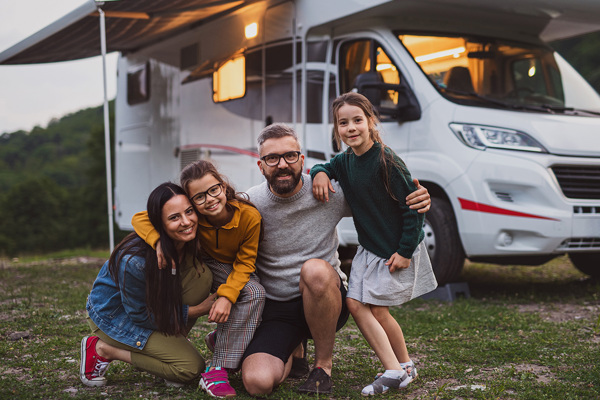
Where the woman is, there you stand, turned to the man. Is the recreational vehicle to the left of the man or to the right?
left

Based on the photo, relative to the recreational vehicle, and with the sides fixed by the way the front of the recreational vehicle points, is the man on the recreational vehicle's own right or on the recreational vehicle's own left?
on the recreational vehicle's own right

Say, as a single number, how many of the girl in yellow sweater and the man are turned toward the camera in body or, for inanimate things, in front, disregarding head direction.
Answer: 2

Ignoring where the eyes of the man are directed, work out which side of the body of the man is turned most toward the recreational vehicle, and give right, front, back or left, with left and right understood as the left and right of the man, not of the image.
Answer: back

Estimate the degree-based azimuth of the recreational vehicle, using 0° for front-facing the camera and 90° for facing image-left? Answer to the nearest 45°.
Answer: approximately 315°

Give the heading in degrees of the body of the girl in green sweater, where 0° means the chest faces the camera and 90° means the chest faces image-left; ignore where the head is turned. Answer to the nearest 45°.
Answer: approximately 45°
